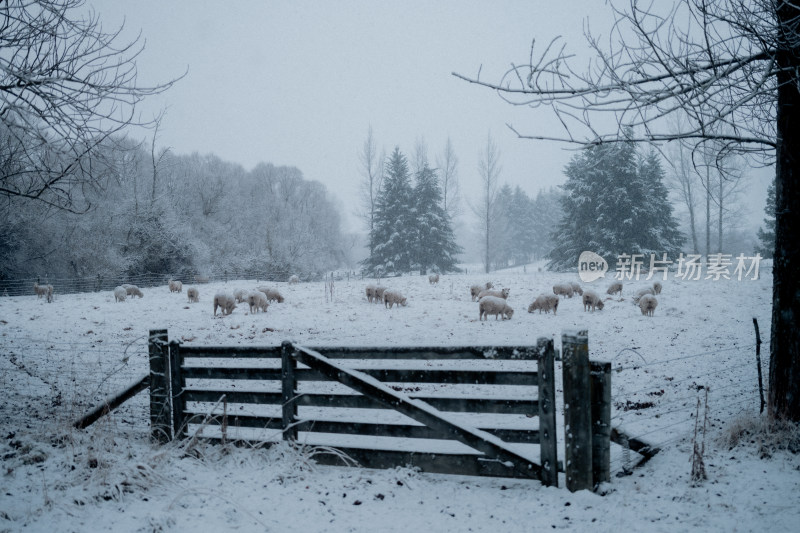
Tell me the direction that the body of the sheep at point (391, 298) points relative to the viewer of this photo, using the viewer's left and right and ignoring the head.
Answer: facing to the right of the viewer

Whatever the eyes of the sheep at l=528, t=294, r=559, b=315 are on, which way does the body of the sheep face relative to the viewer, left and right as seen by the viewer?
facing to the left of the viewer

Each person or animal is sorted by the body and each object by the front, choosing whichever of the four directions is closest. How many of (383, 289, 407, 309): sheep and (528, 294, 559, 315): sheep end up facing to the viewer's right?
1

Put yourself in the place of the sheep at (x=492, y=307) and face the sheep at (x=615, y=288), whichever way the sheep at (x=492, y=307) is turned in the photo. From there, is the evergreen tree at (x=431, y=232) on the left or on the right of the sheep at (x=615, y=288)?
left

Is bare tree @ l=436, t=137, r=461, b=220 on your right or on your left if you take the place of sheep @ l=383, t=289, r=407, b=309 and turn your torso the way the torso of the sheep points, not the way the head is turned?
on your left

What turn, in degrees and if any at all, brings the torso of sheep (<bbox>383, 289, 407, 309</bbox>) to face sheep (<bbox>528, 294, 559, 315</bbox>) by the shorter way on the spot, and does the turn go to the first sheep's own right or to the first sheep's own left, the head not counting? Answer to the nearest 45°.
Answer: approximately 45° to the first sheep's own right
